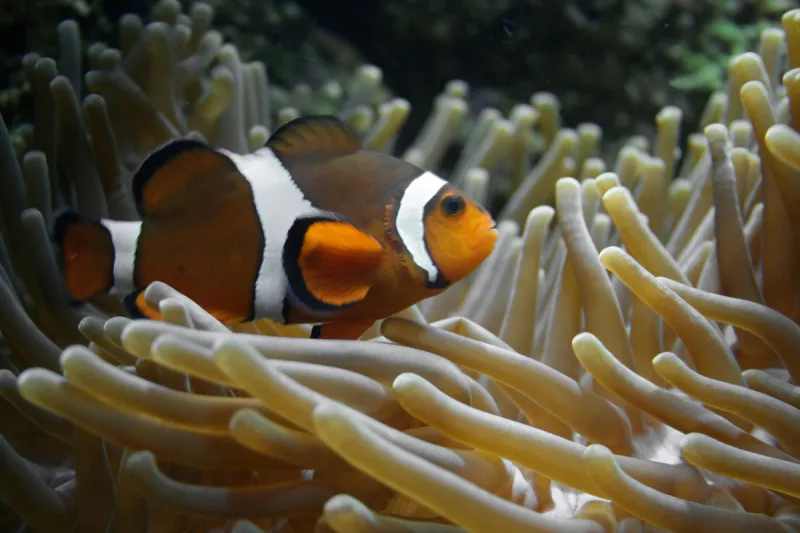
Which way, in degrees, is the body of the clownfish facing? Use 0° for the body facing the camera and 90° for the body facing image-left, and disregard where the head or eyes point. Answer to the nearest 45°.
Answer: approximately 270°
